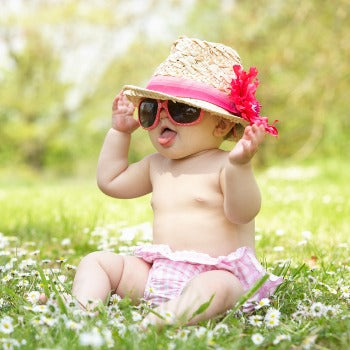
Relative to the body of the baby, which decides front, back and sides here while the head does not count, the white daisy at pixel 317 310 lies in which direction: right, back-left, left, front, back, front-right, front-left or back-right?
left

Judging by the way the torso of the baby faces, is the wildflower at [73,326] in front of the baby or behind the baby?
in front

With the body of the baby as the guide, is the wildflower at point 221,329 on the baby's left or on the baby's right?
on the baby's left

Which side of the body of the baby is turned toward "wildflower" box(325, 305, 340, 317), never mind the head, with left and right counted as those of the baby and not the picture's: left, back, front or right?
left

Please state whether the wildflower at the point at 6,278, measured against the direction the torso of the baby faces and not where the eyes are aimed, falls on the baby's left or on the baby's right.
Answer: on the baby's right

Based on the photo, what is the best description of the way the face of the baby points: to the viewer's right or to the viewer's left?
to the viewer's left

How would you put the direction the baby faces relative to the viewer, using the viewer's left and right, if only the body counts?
facing the viewer and to the left of the viewer

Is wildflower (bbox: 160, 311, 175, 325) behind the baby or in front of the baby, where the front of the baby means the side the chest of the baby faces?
in front
